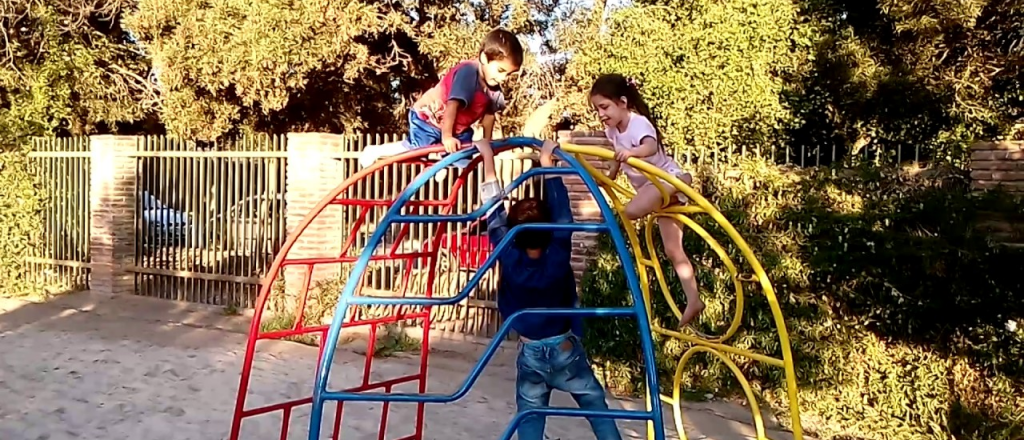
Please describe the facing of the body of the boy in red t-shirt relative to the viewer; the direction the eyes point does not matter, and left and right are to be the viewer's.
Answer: facing the viewer and to the right of the viewer

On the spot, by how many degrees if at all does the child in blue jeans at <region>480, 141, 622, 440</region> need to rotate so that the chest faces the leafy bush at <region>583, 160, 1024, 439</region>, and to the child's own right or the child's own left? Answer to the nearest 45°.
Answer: approximately 45° to the child's own right

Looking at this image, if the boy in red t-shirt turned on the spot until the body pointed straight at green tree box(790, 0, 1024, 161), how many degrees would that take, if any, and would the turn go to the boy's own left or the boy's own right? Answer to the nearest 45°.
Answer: approximately 90° to the boy's own left

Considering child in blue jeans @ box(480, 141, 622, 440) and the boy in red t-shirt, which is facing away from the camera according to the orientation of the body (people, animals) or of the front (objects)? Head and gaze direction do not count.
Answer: the child in blue jeans

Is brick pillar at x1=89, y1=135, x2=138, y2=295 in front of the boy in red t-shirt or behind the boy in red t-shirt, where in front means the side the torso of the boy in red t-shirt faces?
behind

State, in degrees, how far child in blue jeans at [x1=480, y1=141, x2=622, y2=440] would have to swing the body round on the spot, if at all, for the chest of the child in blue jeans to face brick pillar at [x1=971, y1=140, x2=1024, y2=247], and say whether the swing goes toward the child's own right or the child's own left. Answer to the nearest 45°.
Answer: approximately 45° to the child's own right

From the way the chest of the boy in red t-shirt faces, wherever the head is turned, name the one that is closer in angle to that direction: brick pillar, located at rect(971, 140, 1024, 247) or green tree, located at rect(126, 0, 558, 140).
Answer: the brick pillar

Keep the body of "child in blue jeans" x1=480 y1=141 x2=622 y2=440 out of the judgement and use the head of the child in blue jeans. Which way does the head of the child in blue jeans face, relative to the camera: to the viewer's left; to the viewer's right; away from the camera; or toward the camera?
away from the camera

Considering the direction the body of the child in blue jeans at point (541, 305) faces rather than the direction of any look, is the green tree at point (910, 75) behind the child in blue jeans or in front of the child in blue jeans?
in front

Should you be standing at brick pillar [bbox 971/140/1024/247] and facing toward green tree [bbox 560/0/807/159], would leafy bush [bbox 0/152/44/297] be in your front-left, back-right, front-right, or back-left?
front-left

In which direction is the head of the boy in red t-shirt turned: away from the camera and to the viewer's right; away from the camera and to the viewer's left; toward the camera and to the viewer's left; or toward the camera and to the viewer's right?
toward the camera and to the viewer's right

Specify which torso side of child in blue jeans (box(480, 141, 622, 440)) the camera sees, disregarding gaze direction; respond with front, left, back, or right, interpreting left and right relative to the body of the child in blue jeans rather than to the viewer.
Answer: back

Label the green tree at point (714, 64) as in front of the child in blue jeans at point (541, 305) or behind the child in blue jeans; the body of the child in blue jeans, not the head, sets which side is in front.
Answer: in front

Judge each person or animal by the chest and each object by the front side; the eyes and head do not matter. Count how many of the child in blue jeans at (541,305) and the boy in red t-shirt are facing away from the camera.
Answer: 1

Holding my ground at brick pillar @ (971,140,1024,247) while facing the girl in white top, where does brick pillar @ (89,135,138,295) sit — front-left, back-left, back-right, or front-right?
front-right
